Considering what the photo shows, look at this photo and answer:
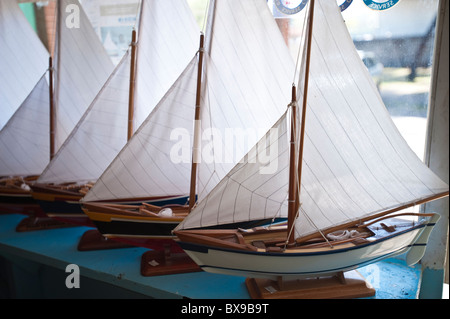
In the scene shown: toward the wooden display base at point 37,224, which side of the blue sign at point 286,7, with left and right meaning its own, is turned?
right

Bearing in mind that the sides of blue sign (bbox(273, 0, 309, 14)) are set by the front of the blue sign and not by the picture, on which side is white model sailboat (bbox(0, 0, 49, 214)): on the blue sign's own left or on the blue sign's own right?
on the blue sign's own right

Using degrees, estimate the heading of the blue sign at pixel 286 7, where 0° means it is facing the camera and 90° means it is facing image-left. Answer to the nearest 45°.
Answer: approximately 0°
